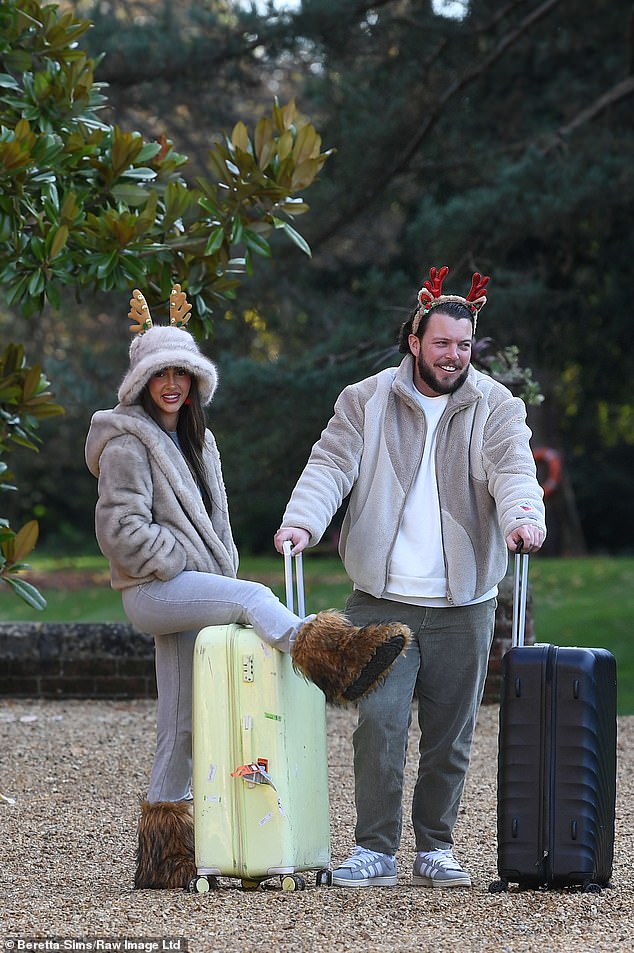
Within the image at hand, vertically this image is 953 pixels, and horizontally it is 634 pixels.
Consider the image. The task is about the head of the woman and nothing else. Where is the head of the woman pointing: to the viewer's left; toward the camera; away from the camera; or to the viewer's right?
toward the camera

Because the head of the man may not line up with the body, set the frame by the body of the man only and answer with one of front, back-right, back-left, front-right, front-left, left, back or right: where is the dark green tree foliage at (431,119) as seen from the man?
back

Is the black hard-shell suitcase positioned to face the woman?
no

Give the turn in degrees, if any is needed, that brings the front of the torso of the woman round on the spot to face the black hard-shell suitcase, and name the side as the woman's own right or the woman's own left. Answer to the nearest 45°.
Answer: approximately 45° to the woman's own left

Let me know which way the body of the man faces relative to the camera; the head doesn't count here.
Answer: toward the camera

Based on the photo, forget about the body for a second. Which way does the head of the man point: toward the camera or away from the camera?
toward the camera
